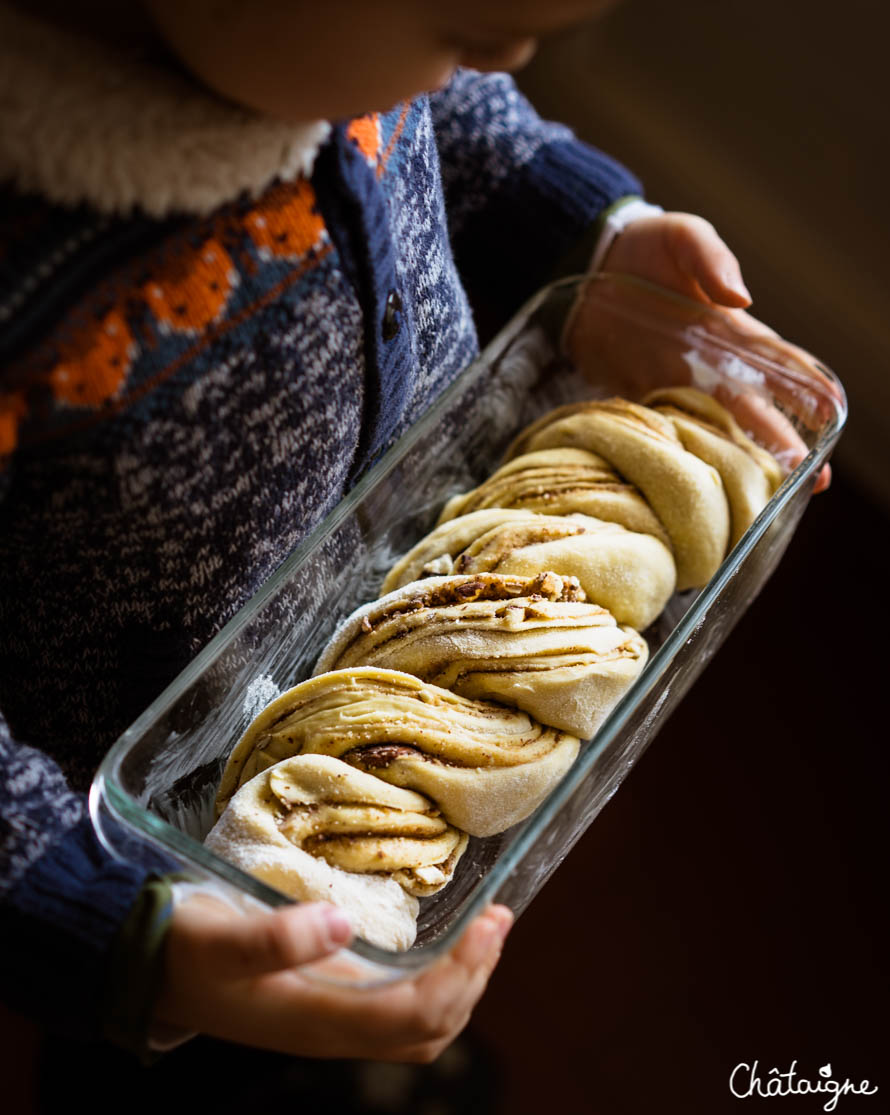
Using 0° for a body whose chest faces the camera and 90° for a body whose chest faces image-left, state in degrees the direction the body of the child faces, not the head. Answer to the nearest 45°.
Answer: approximately 315°
